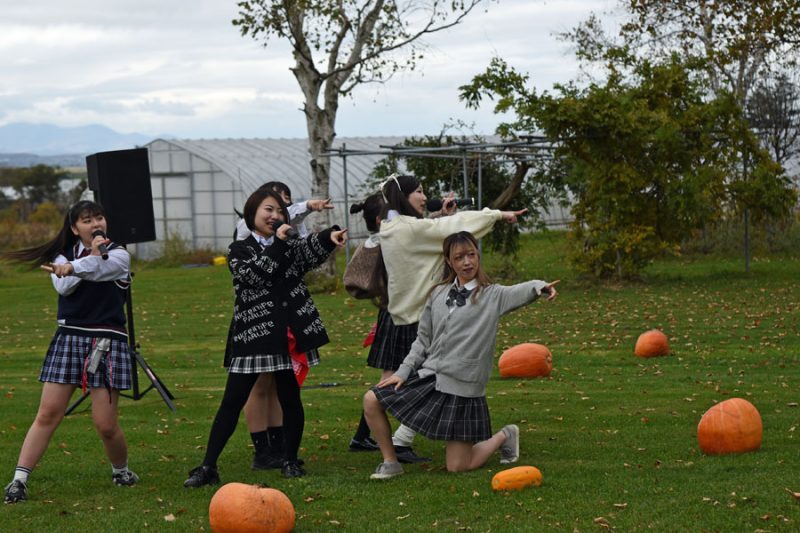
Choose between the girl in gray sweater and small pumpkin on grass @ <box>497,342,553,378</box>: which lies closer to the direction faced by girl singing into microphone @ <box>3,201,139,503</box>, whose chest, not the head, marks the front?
the girl in gray sweater

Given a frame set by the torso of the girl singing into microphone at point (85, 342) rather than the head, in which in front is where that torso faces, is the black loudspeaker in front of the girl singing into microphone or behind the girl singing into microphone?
behind

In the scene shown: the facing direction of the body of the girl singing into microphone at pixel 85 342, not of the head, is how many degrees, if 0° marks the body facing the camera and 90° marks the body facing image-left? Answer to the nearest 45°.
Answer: approximately 0°

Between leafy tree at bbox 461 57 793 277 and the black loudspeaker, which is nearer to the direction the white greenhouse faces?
the black loudspeaker

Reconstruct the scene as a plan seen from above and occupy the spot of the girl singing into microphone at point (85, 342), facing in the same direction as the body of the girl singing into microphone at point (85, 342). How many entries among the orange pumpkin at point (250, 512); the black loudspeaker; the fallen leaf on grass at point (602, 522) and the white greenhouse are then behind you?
2

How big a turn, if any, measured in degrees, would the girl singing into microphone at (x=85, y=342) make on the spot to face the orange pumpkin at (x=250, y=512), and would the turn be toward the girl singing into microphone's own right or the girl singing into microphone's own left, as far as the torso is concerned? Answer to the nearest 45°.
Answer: approximately 45° to the girl singing into microphone's own left

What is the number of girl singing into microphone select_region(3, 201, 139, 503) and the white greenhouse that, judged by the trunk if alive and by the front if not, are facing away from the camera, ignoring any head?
0

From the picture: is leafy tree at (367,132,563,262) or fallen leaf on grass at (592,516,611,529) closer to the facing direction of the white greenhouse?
the fallen leaf on grass

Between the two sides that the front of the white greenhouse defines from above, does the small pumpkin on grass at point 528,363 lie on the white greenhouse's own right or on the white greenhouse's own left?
on the white greenhouse's own left

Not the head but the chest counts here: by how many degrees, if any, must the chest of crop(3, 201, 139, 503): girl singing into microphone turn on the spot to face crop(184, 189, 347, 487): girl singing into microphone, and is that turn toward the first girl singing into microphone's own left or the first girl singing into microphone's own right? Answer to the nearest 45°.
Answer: approximately 90° to the first girl singing into microphone's own left
